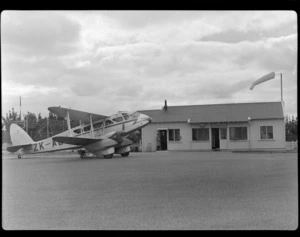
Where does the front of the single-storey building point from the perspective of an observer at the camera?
facing the viewer

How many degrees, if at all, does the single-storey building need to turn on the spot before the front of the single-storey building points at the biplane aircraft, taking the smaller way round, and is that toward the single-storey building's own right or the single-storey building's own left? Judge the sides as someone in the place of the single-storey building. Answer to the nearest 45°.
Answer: approximately 45° to the single-storey building's own right
